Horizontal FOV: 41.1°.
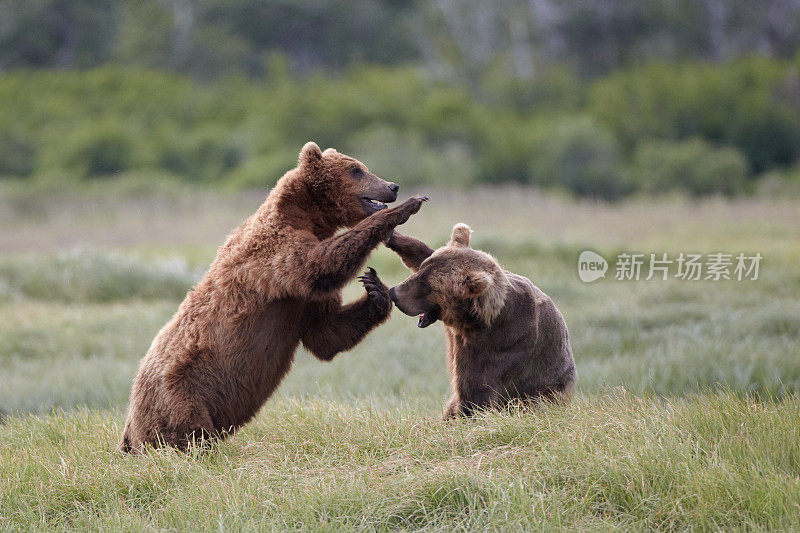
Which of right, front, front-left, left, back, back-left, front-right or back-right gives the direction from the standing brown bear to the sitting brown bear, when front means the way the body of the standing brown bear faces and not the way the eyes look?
front

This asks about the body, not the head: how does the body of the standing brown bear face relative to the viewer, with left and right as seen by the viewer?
facing to the right of the viewer

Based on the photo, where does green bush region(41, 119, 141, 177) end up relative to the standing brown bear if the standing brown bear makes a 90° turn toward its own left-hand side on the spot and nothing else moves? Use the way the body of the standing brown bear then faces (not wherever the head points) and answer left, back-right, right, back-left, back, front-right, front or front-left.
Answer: front

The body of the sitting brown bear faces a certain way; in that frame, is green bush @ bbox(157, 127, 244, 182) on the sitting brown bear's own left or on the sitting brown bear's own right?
on the sitting brown bear's own right

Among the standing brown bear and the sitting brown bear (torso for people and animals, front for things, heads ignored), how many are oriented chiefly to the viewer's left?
1

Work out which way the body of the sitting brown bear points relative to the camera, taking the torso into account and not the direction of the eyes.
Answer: to the viewer's left

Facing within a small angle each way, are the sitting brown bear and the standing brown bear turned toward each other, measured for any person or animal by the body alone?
yes

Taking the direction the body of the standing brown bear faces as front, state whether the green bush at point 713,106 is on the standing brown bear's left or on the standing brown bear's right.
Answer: on the standing brown bear's left

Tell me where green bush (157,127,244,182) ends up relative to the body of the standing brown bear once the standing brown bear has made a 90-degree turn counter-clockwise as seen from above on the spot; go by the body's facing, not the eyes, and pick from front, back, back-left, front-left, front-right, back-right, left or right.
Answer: front

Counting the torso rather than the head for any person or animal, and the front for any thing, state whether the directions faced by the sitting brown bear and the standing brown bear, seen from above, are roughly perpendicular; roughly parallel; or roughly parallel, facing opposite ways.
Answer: roughly parallel, facing opposite ways

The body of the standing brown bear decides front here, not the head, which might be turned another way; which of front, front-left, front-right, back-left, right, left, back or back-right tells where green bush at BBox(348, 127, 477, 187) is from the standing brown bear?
left

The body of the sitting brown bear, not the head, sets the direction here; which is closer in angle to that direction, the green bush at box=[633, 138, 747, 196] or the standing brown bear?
the standing brown bear

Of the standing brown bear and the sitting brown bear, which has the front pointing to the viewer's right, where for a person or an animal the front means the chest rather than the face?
the standing brown bear
